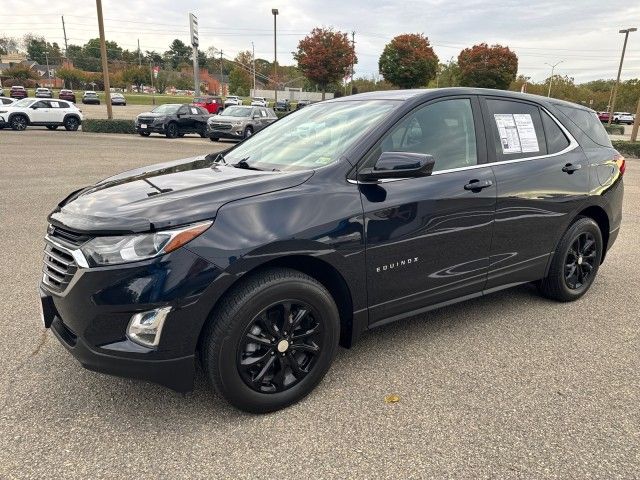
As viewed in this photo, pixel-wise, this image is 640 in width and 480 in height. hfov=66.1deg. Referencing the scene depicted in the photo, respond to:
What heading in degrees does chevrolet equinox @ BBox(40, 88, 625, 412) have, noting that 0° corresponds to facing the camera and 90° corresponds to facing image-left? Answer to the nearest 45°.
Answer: approximately 45°

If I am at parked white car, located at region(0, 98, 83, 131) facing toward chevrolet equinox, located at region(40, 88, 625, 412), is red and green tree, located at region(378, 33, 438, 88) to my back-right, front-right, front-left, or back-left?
back-left

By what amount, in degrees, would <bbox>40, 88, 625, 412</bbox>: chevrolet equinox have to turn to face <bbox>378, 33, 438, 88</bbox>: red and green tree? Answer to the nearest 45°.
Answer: approximately 135° to its right

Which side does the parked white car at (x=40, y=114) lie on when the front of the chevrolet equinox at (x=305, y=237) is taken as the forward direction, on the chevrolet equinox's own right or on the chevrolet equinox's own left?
on the chevrolet equinox's own right

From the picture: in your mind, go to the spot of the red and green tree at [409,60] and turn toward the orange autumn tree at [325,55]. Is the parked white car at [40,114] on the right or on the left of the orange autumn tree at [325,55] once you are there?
left

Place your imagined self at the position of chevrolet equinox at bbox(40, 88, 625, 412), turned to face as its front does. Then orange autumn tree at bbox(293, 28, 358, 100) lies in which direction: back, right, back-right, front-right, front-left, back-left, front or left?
back-right

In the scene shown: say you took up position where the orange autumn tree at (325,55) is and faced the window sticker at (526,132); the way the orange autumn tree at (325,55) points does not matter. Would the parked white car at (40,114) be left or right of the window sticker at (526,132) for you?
right
